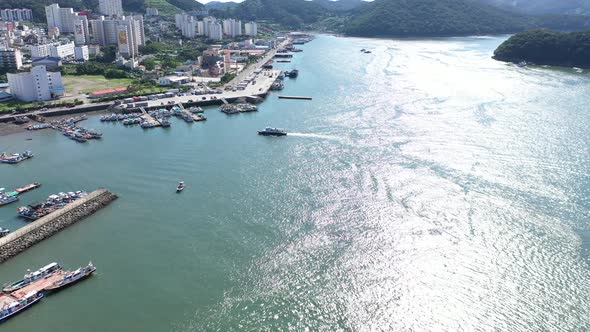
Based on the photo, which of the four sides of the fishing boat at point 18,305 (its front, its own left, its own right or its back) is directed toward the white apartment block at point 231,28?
front

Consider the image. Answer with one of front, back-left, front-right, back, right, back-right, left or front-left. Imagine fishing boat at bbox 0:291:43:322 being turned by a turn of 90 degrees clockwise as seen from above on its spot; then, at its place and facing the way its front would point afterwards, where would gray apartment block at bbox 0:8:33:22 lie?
back-left

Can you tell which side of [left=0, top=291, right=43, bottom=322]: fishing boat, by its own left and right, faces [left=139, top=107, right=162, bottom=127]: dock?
back

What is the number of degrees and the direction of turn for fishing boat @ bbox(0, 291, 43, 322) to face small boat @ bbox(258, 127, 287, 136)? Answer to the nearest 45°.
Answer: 0° — it already faces it

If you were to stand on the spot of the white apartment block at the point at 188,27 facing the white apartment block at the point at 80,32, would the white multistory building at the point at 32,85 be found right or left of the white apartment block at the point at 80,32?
left

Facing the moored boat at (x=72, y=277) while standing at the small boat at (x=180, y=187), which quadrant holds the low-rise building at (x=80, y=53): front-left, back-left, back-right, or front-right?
back-right

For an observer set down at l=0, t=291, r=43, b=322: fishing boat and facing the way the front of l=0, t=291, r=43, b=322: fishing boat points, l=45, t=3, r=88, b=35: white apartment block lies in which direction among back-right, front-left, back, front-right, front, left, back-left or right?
front-left

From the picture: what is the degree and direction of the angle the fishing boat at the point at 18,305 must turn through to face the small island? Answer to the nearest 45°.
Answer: approximately 45° to its right

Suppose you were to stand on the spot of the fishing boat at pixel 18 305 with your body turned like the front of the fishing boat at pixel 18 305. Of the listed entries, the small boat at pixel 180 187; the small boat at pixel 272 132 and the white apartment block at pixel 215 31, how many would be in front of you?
3

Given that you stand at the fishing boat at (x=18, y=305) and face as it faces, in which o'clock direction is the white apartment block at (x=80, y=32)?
The white apartment block is roughly at 11 o'clock from the fishing boat.

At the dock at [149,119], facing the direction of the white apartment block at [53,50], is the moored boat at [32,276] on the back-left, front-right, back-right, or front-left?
back-left

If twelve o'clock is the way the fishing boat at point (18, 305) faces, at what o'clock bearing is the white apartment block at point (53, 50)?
The white apartment block is roughly at 11 o'clock from the fishing boat.

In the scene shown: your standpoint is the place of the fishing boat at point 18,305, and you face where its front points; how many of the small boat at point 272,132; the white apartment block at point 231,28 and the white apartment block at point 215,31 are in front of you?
3

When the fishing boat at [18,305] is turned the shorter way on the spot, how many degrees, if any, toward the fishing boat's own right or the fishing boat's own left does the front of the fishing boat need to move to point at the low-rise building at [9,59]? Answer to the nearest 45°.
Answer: approximately 45° to the fishing boat's own left
